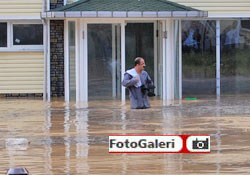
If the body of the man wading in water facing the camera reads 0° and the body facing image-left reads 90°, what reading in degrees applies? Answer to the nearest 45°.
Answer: approximately 315°
